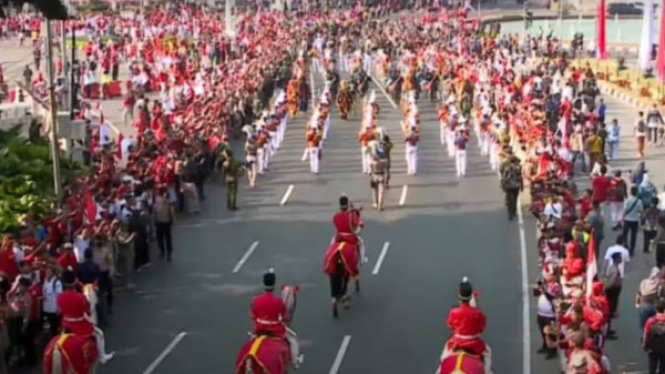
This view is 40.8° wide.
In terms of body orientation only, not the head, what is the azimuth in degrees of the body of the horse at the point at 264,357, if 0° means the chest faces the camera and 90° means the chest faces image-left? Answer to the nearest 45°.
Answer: approximately 225°

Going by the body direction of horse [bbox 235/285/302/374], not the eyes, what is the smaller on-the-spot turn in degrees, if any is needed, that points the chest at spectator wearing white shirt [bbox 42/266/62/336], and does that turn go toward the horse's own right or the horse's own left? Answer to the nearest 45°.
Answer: approximately 90° to the horse's own left

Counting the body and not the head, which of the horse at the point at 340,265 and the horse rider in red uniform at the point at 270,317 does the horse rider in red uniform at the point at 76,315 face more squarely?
the horse

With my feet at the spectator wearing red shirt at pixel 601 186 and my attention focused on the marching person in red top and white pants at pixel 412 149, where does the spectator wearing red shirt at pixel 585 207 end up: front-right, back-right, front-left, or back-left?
back-left

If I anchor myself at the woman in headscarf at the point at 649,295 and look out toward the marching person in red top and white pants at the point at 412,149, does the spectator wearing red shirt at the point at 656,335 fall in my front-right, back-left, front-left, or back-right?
back-left

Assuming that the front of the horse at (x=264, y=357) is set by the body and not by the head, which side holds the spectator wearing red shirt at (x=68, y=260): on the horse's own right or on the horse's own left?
on the horse's own left

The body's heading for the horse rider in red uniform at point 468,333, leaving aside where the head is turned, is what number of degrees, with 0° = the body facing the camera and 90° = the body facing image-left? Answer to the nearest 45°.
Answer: approximately 180°

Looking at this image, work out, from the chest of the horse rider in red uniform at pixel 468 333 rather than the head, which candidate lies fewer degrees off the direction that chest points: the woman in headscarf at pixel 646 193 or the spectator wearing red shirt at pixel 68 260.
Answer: the woman in headscarf
